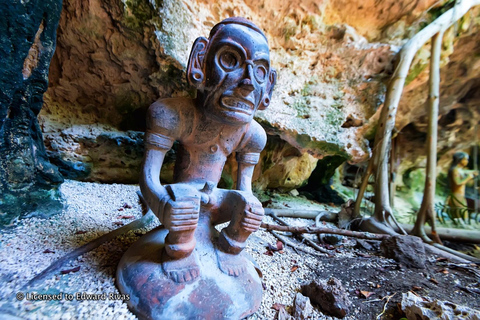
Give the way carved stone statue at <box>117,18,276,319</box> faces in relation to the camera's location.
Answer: facing the viewer and to the right of the viewer

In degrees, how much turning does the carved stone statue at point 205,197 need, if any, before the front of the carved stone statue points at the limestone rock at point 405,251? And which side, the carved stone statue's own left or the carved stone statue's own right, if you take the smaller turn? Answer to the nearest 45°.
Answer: approximately 45° to the carved stone statue's own left

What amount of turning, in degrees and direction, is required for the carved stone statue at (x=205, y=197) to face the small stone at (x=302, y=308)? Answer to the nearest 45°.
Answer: approximately 45° to its left
